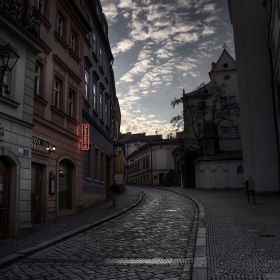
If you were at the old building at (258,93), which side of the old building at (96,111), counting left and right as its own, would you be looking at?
front

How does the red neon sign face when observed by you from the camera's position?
facing the viewer

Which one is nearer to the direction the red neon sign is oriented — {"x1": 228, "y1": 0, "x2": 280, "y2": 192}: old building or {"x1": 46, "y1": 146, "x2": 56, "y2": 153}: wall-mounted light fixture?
the wall-mounted light fixture

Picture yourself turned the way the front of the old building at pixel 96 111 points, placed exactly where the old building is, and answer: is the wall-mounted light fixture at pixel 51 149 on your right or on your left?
on your right

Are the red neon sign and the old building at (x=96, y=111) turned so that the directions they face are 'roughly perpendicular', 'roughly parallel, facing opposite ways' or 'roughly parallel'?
roughly perpendicular

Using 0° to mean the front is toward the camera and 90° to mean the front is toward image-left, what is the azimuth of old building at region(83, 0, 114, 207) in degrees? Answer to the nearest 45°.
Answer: approximately 270°

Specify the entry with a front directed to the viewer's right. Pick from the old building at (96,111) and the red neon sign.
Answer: the old building

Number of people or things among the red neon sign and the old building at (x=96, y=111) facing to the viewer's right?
1
